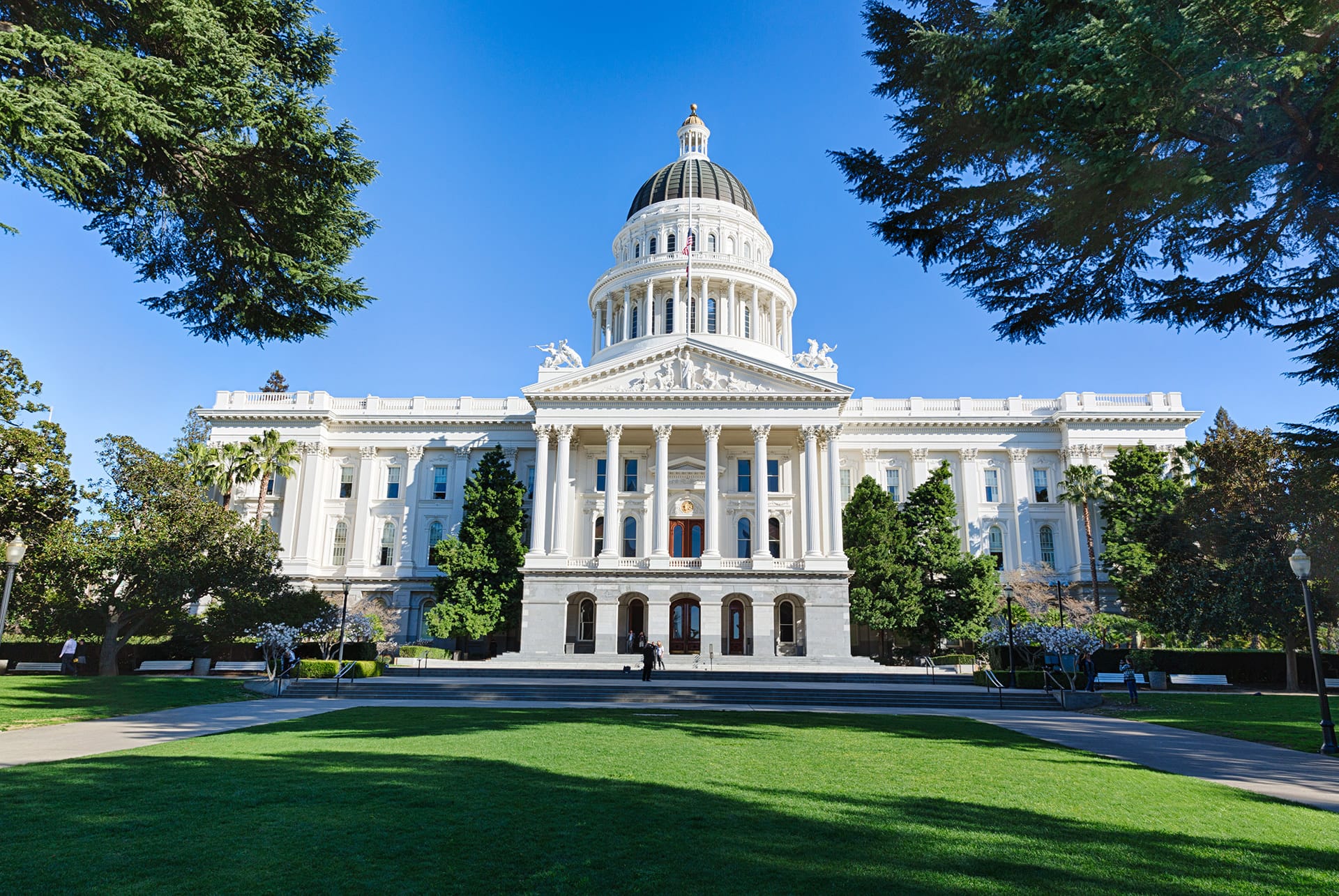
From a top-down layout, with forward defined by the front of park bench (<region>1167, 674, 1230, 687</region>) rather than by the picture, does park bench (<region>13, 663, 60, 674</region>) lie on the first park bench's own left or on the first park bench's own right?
on the first park bench's own right

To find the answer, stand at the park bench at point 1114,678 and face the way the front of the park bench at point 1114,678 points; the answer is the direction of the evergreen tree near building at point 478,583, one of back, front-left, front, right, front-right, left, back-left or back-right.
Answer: right

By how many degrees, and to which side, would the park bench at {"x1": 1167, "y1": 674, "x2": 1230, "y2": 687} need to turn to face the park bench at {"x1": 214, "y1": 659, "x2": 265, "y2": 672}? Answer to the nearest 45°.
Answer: approximately 45° to its right

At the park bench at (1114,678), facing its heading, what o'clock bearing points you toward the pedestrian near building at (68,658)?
The pedestrian near building is roughly at 2 o'clock from the park bench.

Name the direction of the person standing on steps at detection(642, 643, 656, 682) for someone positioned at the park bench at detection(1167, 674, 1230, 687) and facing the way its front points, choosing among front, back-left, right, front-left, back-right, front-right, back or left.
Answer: front-right

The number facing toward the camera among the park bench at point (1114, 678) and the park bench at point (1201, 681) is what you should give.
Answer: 2

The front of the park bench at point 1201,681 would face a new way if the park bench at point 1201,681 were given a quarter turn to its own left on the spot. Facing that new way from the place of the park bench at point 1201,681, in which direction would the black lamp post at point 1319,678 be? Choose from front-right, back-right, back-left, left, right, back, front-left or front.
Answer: right

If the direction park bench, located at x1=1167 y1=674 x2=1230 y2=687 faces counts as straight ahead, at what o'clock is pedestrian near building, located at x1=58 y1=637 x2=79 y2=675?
The pedestrian near building is roughly at 2 o'clock from the park bench.

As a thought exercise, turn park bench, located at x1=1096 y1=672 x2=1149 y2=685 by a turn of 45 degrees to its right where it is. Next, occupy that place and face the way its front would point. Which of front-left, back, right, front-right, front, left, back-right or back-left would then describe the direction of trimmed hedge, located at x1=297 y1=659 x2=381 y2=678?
front

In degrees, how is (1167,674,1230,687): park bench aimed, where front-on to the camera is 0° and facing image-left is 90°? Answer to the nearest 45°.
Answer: approximately 0°

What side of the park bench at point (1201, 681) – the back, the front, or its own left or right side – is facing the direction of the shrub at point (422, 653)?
right

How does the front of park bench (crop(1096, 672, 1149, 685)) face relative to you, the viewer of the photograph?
facing the viewer
